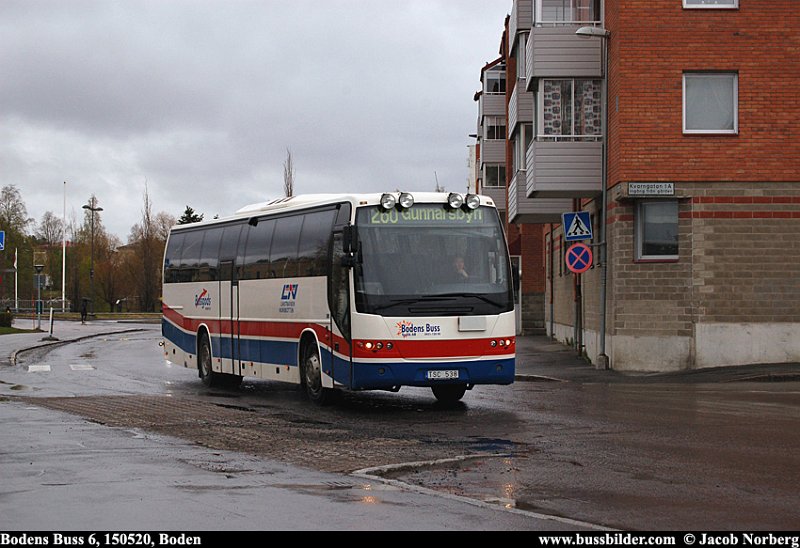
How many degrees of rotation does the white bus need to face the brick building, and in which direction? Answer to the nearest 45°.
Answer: approximately 90° to its left

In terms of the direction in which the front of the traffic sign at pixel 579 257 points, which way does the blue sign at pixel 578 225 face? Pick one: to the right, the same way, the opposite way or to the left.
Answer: the same way

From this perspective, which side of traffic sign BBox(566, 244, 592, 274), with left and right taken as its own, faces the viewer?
front

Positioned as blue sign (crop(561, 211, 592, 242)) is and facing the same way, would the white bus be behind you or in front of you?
in front

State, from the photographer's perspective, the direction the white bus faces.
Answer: facing the viewer and to the right of the viewer

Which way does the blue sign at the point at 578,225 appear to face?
toward the camera

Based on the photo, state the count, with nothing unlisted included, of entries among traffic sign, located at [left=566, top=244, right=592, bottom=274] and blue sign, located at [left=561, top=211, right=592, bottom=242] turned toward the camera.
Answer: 2

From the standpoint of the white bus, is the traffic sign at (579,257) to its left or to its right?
on its left
